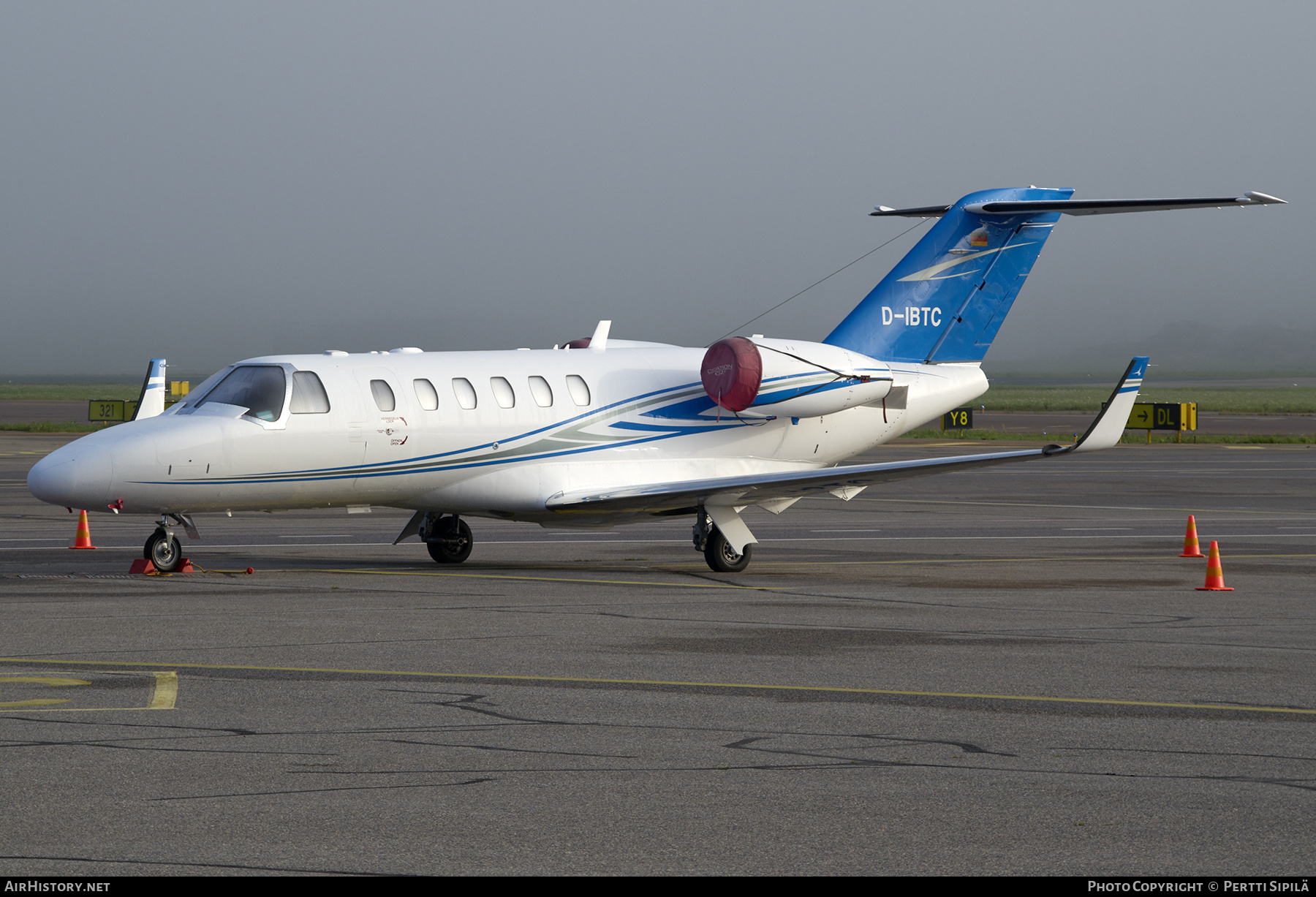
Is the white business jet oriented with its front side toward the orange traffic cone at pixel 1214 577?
no

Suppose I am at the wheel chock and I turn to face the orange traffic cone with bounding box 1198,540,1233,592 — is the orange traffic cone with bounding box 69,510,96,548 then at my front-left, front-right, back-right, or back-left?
back-left

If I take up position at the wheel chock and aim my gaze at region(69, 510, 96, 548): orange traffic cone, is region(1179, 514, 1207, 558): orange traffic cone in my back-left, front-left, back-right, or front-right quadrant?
back-right

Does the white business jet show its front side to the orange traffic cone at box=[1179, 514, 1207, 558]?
no
